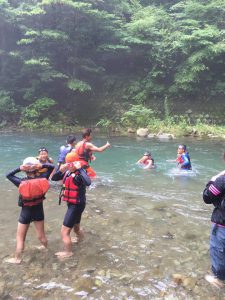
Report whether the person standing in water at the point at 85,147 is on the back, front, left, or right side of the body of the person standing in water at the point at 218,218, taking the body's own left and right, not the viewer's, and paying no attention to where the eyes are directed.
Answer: front

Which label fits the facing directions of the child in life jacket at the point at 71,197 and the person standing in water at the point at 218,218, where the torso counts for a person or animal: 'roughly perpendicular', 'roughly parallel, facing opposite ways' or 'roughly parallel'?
roughly perpendicular

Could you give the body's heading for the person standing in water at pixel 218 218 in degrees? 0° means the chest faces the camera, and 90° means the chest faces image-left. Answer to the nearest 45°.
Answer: approximately 135°

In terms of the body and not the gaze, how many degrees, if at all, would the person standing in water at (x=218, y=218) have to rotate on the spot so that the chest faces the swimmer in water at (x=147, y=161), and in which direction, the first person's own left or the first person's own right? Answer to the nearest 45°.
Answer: approximately 45° to the first person's own right

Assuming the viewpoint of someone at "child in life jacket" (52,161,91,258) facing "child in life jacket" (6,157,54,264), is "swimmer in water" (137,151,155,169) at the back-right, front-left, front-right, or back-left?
back-right

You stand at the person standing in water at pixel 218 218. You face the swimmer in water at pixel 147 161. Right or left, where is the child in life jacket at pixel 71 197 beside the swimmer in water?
left

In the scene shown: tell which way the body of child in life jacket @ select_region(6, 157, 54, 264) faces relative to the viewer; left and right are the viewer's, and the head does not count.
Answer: facing away from the viewer and to the left of the viewer
